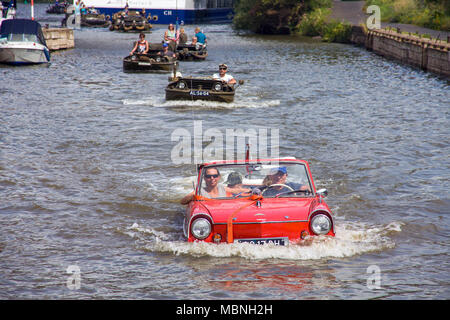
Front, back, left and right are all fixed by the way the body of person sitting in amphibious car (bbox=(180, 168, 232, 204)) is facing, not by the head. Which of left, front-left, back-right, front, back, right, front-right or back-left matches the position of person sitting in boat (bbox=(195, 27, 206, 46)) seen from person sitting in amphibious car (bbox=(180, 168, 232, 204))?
back

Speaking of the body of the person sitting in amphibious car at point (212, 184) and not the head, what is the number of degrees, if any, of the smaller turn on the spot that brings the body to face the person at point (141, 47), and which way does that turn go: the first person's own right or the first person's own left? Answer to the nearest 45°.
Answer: approximately 180°

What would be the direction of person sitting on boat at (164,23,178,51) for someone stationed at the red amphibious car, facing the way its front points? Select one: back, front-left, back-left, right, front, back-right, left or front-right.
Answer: back

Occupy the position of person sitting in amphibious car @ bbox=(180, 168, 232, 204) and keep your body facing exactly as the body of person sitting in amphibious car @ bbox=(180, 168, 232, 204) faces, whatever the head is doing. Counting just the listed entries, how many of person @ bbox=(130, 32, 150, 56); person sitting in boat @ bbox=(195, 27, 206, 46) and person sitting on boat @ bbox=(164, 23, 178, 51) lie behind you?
3

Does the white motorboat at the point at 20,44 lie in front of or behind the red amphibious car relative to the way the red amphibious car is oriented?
behind

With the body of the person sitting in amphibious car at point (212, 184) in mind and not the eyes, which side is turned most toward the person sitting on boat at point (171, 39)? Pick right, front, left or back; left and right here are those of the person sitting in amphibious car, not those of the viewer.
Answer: back

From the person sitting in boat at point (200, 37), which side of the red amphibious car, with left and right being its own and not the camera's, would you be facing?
back

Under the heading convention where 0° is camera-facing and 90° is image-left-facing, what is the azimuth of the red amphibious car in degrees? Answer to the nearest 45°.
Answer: approximately 0°
